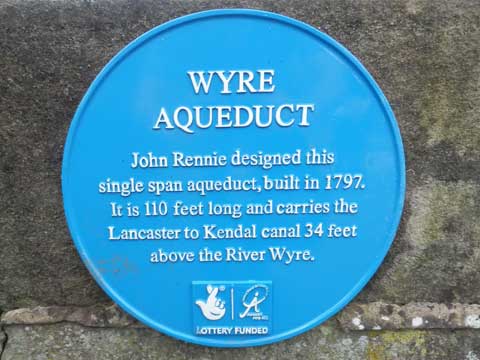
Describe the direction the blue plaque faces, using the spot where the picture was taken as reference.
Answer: facing the viewer
